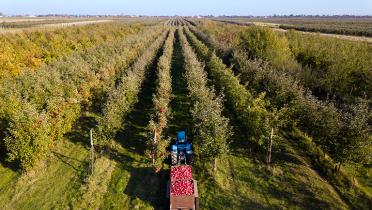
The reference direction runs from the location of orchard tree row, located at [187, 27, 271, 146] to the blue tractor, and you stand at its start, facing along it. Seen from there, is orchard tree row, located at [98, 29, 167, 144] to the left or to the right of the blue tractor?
right

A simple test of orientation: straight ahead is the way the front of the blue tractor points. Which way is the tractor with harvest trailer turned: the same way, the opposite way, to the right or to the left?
the same way

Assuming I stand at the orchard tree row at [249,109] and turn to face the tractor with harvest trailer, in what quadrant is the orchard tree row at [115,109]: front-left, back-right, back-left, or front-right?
front-right

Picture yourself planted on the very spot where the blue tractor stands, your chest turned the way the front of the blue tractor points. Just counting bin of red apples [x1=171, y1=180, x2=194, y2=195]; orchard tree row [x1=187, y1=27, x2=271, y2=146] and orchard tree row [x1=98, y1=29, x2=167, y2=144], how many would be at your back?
1

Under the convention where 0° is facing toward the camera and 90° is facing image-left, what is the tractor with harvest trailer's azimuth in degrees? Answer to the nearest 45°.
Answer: approximately 180°

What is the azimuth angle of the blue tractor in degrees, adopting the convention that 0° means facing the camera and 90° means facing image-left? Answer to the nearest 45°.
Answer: approximately 180°

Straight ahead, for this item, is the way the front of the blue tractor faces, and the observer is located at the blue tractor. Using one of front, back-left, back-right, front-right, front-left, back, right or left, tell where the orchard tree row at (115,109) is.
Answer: front-left
